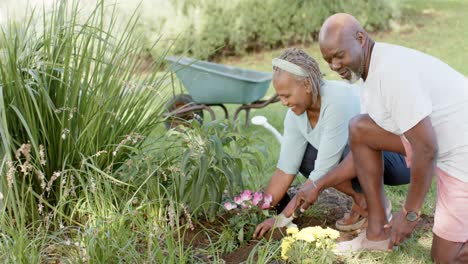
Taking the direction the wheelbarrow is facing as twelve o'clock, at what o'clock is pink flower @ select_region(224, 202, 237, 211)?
The pink flower is roughly at 9 o'clock from the wheelbarrow.

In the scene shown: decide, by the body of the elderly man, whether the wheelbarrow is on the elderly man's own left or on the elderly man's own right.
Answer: on the elderly man's own right

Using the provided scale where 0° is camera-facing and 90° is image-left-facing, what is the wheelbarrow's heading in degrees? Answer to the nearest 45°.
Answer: approximately 90°

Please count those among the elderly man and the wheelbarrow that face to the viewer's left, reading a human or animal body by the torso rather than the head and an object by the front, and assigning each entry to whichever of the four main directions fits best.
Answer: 2

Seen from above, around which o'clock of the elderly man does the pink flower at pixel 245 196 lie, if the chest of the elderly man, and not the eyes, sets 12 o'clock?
The pink flower is roughly at 12 o'clock from the elderly man.

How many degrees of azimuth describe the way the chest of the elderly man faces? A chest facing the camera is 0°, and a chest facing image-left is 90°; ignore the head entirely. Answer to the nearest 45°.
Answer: approximately 90°
